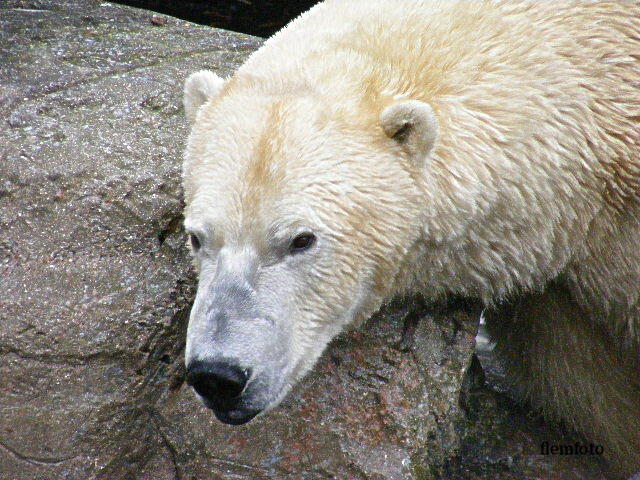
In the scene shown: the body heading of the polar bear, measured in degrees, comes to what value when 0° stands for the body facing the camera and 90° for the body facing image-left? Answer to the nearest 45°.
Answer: approximately 45°
